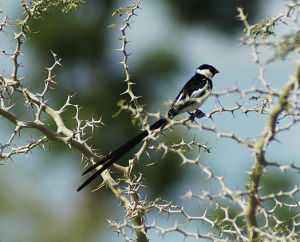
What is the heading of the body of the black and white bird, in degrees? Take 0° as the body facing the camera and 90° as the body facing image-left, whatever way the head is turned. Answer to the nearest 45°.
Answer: approximately 270°
